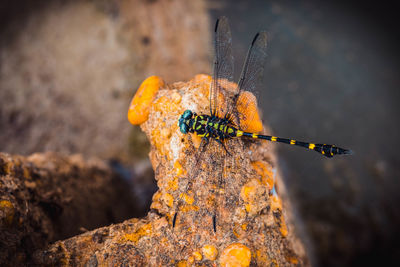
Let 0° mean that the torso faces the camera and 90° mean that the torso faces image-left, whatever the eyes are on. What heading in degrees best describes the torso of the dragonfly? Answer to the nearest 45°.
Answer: approximately 90°

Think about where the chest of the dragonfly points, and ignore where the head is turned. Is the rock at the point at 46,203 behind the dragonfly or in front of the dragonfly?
in front
